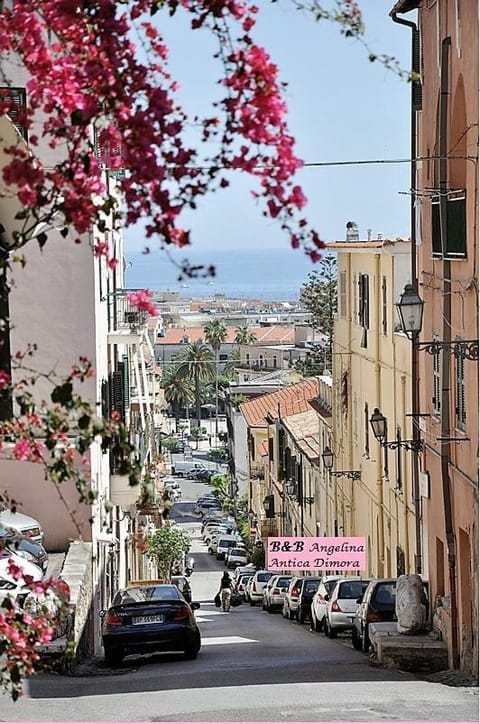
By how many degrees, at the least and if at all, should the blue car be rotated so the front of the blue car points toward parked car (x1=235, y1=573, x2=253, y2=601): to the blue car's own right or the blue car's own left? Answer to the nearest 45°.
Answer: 0° — it already faces it

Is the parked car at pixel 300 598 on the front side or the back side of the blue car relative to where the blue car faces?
on the front side

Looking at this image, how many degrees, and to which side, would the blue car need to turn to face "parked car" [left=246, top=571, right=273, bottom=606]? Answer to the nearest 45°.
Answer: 0° — it already faces it

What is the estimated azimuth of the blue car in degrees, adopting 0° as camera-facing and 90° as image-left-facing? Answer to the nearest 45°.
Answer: approximately 180°

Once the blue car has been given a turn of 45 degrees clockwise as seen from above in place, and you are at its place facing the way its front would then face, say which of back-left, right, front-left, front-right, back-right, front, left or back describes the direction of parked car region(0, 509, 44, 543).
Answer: left

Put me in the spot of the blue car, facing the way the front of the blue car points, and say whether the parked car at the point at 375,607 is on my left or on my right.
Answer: on my right

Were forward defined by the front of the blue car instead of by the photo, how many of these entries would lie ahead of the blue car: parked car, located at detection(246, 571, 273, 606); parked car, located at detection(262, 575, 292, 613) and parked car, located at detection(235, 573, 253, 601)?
3

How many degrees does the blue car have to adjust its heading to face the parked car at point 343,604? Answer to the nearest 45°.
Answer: approximately 45° to its right
